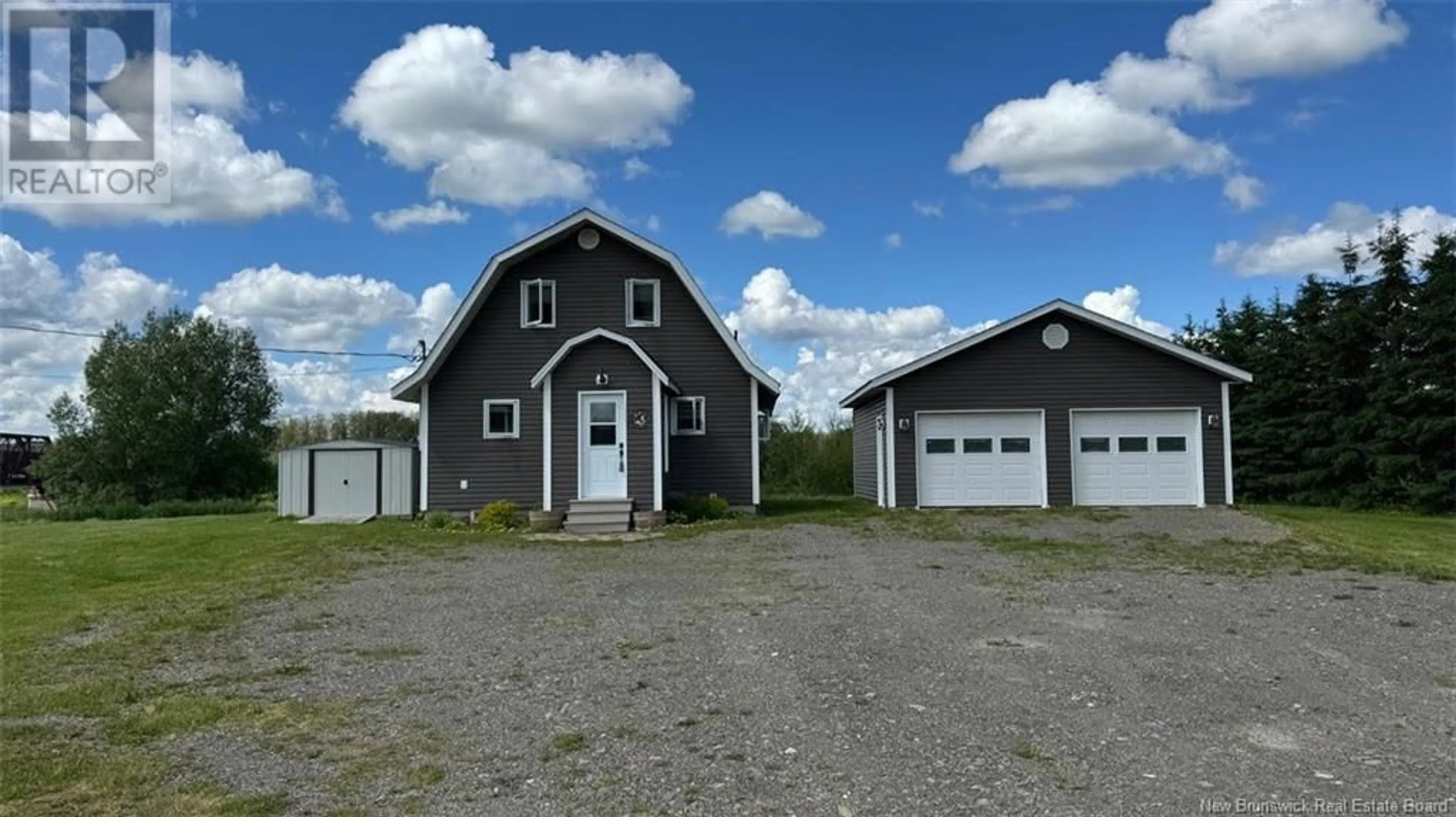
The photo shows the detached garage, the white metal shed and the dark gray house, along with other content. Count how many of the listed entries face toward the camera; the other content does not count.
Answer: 3

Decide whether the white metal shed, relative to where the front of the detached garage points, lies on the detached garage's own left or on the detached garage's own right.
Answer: on the detached garage's own right

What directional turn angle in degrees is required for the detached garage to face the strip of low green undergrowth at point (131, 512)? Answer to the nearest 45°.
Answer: approximately 90° to its right

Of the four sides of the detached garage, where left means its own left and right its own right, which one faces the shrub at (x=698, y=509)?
right

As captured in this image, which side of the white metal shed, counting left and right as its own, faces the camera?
front

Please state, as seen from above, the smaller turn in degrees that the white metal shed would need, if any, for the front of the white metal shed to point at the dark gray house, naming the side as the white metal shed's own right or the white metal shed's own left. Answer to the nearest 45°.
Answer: approximately 45° to the white metal shed's own left

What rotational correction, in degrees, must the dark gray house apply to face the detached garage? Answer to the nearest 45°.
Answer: approximately 90° to its left

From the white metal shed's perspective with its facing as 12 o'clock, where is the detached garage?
The detached garage is roughly at 10 o'clock from the white metal shed.

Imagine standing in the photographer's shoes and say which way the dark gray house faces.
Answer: facing the viewer

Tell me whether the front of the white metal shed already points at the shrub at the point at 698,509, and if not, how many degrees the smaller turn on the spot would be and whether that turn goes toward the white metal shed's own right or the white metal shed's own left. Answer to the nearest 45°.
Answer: approximately 45° to the white metal shed's own left

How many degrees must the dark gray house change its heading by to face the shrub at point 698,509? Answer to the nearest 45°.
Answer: approximately 45° to its left

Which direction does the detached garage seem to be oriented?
toward the camera

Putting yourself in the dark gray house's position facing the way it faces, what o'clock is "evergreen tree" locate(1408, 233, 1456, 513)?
The evergreen tree is roughly at 9 o'clock from the dark gray house.

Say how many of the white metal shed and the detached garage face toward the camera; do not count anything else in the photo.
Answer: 2

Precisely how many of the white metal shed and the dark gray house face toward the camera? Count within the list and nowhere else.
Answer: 2
